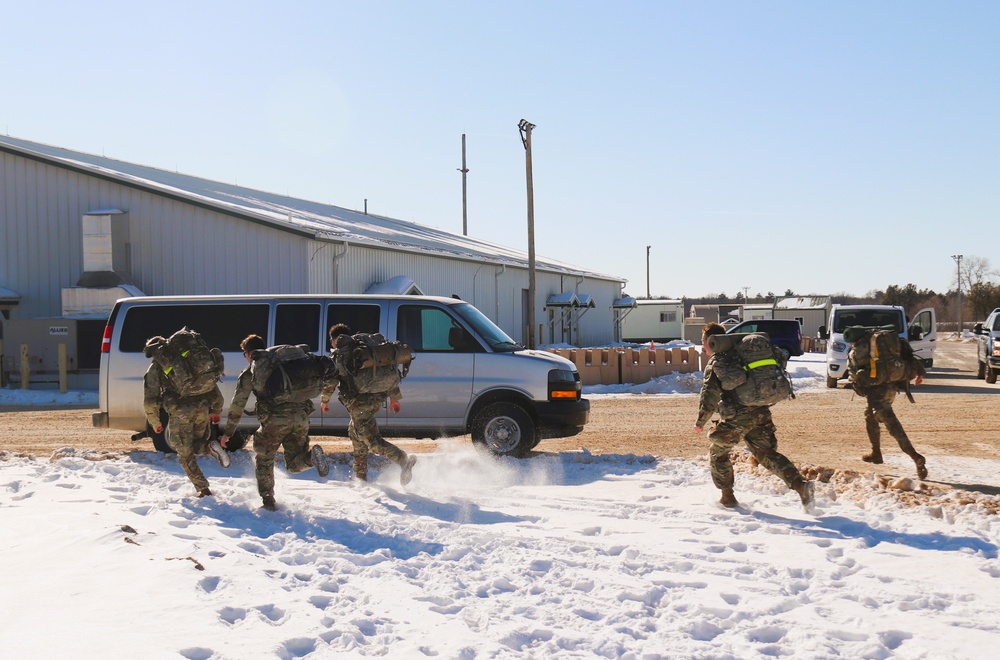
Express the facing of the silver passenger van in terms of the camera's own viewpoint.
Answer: facing to the right of the viewer

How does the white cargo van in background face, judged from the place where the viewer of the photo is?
facing the viewer

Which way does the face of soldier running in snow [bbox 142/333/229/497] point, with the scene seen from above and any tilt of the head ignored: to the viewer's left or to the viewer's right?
to the viewer's left

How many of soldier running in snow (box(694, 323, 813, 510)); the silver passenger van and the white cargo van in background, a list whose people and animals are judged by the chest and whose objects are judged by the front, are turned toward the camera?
1

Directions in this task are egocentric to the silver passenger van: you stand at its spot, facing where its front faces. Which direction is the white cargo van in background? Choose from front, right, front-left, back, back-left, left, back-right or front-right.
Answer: front-left

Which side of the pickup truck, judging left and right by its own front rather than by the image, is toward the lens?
front

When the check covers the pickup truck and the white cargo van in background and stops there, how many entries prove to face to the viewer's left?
0

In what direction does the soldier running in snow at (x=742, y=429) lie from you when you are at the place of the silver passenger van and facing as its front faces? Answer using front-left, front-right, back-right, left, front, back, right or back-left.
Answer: front-right

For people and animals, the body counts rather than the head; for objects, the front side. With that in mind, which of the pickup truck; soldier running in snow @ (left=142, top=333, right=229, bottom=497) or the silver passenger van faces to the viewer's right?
the silver passenger van

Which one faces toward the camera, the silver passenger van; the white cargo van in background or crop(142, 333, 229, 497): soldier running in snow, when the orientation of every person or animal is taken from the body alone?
the white cargo van in background
